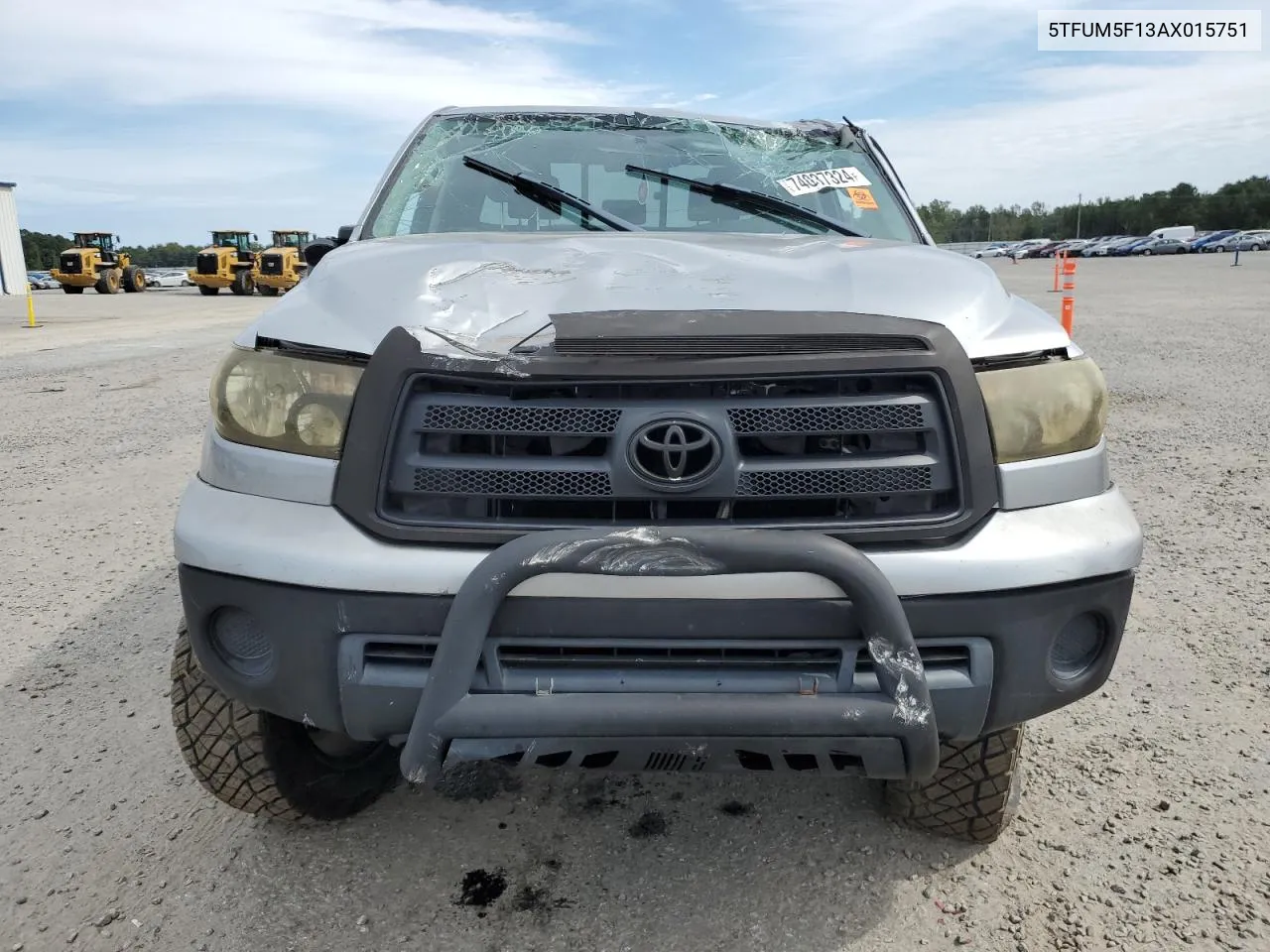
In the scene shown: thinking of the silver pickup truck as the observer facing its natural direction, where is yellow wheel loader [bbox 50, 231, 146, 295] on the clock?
The yellow wheel loader is roughly at 5 o'clock from the silver pickup truck.

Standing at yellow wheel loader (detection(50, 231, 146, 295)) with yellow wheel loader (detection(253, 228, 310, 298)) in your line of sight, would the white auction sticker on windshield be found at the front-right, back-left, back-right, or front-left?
front-right

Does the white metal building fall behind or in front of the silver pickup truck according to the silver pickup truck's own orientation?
behind

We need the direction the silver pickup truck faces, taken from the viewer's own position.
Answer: facing the viewer

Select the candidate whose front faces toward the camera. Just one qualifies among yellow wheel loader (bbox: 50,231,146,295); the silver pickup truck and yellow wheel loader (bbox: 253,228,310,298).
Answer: the silver pickup truck
